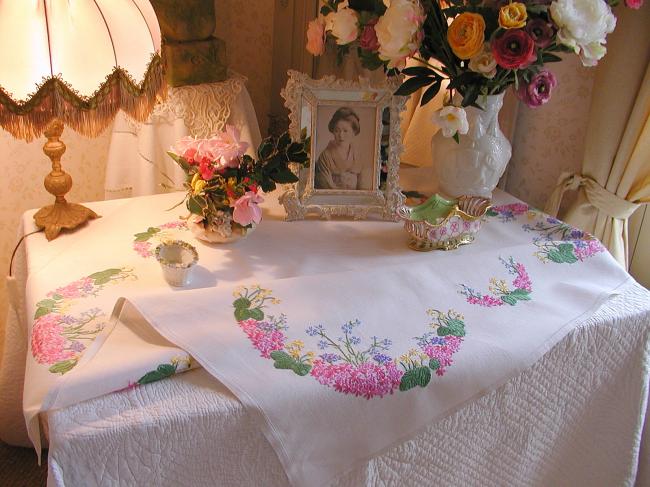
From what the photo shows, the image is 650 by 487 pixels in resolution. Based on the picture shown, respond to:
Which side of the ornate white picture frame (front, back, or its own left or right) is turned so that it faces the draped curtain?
left

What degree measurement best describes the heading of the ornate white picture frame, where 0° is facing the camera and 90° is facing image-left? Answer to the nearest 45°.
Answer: approximately 0°
